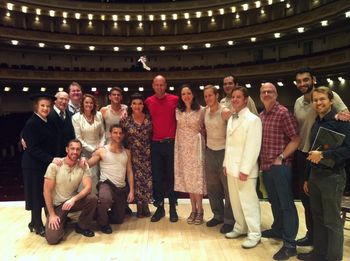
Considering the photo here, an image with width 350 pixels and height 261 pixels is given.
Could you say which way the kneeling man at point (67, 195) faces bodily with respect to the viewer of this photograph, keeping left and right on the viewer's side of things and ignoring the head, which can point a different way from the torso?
facing the viewer

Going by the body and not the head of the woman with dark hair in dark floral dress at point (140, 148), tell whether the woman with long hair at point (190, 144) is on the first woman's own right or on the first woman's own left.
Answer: on the first woman's own left

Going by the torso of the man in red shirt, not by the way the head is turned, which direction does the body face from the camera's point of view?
toward the camera

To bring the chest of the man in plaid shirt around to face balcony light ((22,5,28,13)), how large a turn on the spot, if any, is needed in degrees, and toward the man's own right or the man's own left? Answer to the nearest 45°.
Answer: approximately 90° to the man's own right

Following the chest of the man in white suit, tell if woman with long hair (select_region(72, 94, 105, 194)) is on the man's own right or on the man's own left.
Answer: on the man's own right

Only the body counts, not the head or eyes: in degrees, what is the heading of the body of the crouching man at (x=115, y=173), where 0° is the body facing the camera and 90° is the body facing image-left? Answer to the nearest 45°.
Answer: approximately 0°

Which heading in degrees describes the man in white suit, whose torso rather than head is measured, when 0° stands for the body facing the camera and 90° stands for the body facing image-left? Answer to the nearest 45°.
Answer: approximately 45°

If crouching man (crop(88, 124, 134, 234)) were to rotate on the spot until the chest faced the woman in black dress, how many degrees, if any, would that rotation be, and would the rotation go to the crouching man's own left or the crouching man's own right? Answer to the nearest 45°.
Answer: approximately 90° to the crouching man's own right

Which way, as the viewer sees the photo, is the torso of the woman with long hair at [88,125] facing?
toward the camera

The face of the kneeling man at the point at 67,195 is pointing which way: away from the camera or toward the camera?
toward the camera

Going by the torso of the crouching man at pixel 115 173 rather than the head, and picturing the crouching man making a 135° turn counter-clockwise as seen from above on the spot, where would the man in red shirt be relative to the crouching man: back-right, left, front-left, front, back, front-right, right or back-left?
front-right

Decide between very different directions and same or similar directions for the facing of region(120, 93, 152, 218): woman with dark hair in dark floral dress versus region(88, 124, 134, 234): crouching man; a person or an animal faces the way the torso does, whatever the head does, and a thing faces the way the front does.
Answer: same or similar directions

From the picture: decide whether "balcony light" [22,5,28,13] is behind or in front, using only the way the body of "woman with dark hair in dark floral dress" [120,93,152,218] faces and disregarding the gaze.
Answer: behind
